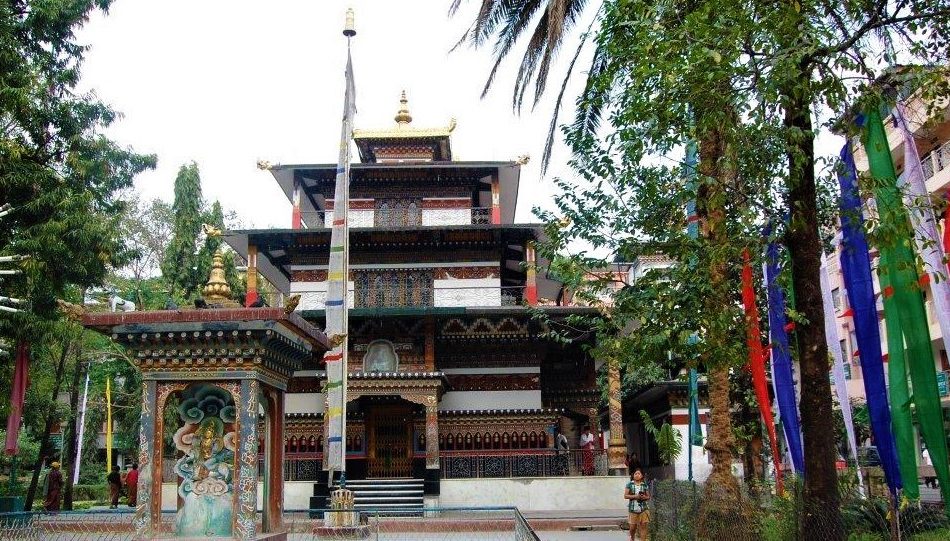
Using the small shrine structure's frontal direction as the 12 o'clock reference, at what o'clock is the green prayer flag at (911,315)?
The green prayer flag is roughly at 10 o'clock from the small shrine structure.

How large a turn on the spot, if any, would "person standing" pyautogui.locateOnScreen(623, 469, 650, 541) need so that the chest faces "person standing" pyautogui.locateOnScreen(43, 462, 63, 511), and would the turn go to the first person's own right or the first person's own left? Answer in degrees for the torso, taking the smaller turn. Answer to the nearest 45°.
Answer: approximately 90° to the first person's own right

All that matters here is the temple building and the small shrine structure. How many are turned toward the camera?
2

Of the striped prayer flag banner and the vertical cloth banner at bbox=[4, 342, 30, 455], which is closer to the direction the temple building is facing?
the striped prayer flag banner

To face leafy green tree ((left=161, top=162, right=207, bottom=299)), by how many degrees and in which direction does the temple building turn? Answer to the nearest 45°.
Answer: approximately 135° to its right

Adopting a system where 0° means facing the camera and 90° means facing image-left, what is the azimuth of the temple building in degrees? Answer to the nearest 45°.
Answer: approximately 0°

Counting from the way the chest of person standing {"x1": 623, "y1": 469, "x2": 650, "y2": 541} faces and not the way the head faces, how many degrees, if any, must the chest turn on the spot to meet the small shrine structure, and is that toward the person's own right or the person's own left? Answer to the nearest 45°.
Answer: approximately 45° to the person's own right

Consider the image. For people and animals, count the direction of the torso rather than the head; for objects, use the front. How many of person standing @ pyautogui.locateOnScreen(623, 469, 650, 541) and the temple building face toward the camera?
2

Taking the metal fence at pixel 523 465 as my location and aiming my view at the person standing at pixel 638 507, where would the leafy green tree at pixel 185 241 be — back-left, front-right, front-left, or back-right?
back-right

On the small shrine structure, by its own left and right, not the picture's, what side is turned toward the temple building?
back

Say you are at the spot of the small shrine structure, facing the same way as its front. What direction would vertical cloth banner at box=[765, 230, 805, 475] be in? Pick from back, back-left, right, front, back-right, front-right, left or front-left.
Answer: left

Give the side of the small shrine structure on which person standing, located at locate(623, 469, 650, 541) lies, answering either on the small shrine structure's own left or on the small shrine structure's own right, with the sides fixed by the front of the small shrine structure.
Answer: on the small shrine structure's own left
